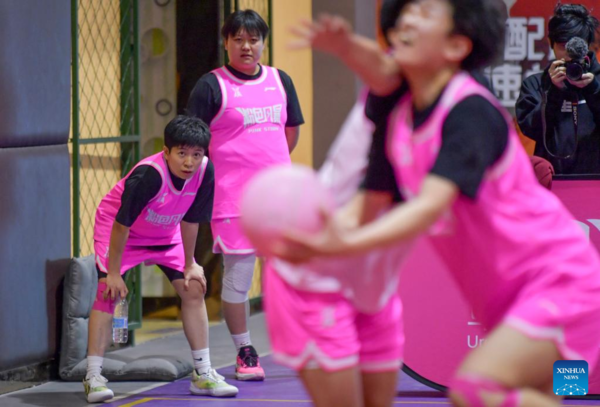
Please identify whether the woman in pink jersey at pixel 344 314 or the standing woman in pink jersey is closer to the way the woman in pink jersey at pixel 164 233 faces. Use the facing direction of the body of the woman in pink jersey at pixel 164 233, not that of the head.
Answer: the woman in pink jersey

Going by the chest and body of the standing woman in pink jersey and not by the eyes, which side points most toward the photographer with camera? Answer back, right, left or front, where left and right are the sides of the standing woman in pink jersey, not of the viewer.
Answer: left

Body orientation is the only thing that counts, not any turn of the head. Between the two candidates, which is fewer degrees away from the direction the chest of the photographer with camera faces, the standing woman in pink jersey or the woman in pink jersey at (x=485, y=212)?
the woman in pink jersey

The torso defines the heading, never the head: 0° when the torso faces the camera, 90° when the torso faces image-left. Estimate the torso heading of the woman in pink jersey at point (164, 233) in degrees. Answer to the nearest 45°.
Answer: approximately 315°

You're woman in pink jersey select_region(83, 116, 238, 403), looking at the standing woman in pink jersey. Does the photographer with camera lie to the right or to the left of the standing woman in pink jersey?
right

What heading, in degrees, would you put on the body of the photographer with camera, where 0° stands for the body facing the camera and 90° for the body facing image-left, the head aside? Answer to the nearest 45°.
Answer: approximately 0°

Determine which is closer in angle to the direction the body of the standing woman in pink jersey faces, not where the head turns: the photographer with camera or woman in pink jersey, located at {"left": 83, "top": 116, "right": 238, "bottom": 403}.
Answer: the woman in pink jersey
